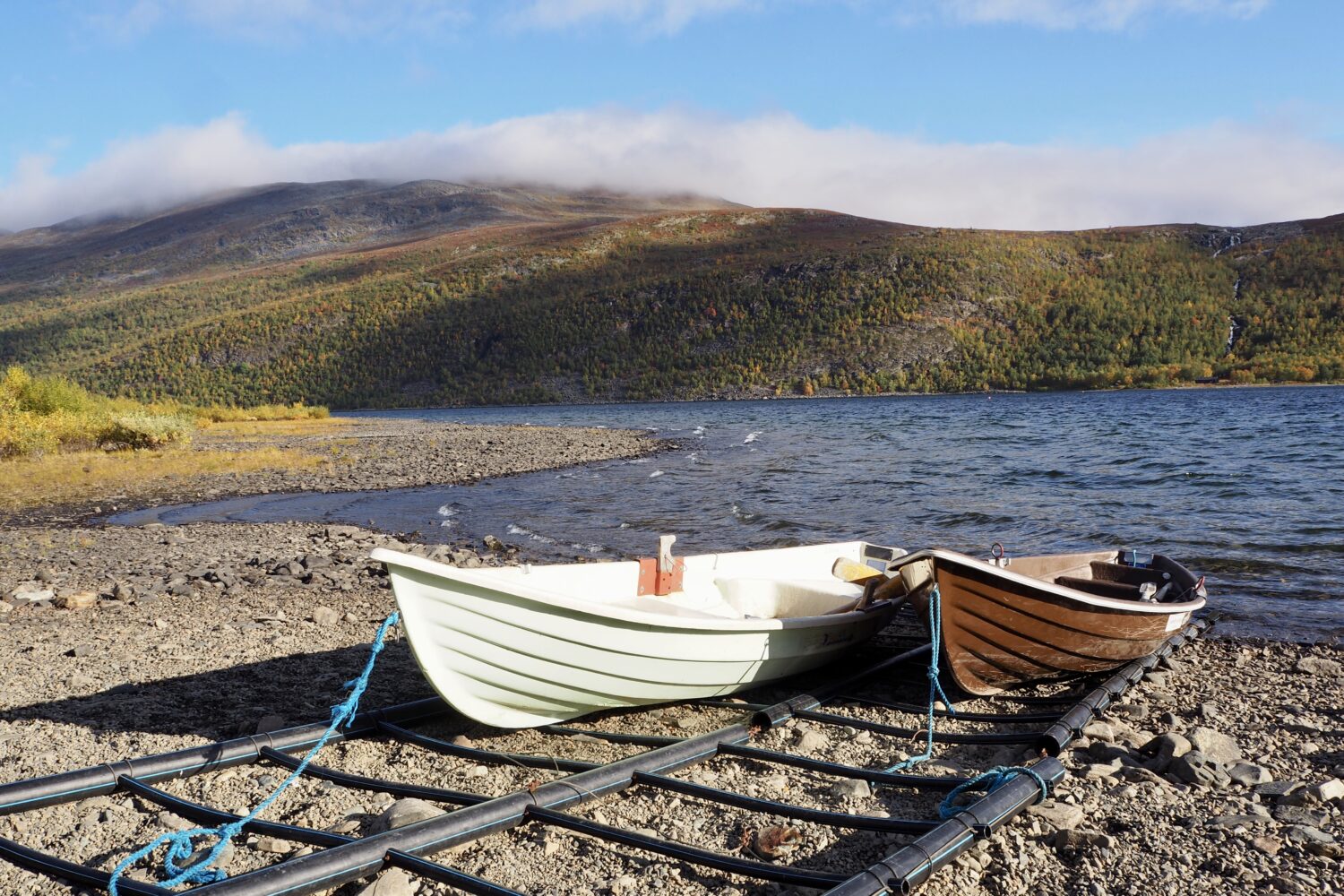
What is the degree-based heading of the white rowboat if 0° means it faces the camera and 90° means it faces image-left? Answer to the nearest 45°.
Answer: approximately 45°

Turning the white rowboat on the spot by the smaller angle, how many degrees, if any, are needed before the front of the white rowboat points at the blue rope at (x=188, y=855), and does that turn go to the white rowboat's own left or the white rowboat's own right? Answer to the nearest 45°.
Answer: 0° — it already faces it

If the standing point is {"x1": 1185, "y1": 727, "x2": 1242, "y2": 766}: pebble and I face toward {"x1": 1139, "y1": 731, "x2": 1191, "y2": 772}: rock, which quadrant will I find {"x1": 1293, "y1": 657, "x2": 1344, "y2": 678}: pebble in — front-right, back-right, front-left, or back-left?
back-right

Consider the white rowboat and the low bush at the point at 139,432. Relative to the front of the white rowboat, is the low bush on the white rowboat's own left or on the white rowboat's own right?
on the white rowboat's own right

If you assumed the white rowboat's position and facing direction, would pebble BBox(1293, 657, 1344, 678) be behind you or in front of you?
behind

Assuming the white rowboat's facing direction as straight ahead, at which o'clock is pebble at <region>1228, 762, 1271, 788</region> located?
The pebble is roughly at 8 o'clock from the white rowboat.

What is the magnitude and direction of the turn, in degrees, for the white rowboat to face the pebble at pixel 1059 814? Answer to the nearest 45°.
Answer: approximately 90° to its left

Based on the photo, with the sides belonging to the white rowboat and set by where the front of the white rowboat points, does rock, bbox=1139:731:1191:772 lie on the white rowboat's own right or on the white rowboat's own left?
on the white rowboat's own left

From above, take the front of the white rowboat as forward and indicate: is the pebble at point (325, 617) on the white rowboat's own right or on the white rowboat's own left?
on the white rowboat's own right
